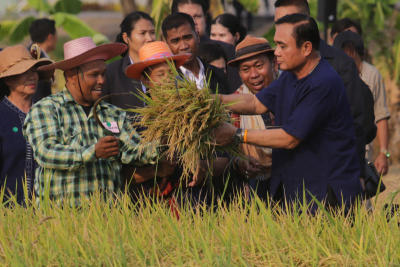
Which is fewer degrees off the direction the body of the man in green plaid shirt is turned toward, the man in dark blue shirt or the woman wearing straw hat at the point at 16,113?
the man in dark blue shirt

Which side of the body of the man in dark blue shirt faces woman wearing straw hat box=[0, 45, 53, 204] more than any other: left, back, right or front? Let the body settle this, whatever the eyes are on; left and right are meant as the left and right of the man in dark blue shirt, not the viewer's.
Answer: front

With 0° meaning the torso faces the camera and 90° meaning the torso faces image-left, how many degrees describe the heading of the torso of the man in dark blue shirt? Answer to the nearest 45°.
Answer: approximately 90°

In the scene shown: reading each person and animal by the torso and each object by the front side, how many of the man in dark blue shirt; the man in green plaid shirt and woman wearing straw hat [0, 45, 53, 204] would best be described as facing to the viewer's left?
1

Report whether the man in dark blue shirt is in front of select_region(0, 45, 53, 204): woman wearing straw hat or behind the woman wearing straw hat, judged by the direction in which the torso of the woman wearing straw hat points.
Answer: in front

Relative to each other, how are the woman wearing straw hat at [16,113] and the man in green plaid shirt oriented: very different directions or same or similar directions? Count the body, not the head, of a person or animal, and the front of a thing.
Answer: same or similar directions

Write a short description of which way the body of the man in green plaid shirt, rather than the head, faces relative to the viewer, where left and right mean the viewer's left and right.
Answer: facing the viewer and to the right of the viewer

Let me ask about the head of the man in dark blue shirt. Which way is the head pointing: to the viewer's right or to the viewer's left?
to the viewer's left

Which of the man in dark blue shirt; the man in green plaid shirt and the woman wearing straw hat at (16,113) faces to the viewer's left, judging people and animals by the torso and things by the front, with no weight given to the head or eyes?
the man in dark blue shirt

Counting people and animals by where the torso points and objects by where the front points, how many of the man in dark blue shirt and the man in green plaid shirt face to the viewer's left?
1

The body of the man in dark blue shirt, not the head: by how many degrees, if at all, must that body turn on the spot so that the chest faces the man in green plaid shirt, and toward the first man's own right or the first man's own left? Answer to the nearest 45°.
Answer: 0° — they already face them

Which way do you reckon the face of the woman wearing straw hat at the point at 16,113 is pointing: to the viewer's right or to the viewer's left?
to the viewer's right

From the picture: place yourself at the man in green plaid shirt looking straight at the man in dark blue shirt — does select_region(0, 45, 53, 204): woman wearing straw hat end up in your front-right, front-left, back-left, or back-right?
back-left
